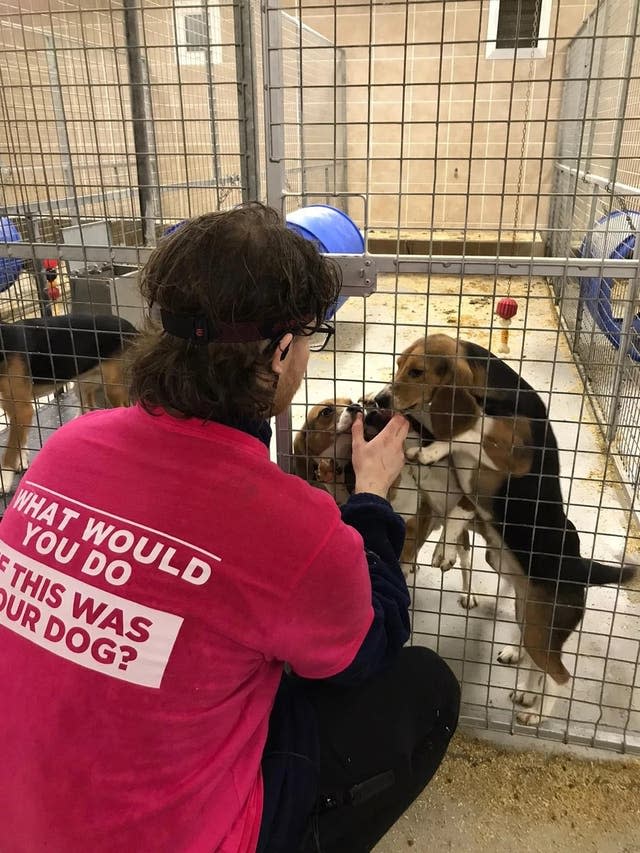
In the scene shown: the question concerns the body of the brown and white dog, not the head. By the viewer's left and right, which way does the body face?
facing the viewer and to the left of the viewer

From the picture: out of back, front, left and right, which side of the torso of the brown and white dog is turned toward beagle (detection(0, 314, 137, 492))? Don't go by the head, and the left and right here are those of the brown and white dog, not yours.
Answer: right

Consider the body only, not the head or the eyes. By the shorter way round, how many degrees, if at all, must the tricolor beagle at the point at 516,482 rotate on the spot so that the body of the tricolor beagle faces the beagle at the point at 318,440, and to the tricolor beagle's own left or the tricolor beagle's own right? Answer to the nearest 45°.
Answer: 0° — it already faces it

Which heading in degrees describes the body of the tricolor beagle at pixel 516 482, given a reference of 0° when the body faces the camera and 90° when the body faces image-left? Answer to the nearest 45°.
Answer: approximately 90°

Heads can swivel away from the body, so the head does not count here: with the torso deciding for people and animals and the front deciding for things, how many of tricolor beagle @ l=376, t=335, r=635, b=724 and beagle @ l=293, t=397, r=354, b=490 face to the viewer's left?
1
